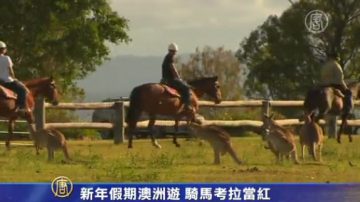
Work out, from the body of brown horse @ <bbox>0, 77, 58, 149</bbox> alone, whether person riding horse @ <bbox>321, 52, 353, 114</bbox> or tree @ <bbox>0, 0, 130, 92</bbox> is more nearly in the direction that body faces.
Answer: the person riding horse

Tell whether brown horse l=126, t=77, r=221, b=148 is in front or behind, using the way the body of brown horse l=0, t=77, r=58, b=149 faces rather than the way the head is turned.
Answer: in front

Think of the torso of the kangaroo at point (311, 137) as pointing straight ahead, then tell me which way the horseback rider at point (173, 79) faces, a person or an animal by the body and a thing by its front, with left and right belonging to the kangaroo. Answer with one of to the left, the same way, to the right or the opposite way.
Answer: to the right

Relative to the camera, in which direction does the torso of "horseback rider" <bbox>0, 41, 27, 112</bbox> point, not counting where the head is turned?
to the viewer's right

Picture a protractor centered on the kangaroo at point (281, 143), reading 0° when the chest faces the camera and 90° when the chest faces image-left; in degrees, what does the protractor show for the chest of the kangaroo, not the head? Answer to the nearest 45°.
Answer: approximately 90°

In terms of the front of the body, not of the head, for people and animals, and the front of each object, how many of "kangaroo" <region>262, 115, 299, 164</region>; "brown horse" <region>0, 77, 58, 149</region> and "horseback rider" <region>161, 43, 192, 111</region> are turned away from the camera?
0

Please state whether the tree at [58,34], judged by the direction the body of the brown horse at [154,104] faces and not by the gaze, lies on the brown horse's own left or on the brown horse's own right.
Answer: on the brown horse's own left

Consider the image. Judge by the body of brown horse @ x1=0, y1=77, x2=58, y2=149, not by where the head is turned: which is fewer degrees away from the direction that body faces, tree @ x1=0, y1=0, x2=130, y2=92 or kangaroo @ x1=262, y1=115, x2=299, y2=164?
the kangaroo

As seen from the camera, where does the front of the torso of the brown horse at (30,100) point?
to the viewer's right

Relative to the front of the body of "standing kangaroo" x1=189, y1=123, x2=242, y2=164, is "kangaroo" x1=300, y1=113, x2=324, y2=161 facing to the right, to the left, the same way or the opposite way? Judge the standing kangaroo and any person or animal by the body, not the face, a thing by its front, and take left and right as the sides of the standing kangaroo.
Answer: to the right

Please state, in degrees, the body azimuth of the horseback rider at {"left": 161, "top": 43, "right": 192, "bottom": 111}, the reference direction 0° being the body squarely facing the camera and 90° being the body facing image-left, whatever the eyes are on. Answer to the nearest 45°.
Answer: approximately 270°

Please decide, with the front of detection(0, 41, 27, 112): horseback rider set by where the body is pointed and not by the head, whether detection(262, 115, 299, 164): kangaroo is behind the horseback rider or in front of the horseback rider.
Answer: in front

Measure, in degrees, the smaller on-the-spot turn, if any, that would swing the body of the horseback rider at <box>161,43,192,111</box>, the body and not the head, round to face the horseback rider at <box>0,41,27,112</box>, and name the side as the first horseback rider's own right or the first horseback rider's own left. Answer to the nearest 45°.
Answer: approximately 135° to the first horseback rider's own right
